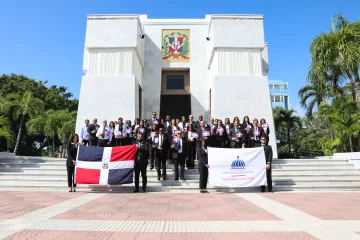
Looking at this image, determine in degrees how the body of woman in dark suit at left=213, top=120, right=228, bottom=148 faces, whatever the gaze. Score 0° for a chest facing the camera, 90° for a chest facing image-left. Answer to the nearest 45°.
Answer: approximately 0°

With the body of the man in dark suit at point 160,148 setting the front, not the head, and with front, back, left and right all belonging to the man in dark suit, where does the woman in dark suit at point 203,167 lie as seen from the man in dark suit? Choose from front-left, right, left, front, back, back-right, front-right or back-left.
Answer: front-left

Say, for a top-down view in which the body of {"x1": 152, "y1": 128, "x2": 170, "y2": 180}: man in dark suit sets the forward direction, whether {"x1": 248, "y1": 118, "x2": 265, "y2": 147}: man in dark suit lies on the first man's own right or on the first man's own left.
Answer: on the first man's own left

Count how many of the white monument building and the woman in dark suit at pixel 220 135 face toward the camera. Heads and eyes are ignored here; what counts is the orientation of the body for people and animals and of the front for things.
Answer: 2

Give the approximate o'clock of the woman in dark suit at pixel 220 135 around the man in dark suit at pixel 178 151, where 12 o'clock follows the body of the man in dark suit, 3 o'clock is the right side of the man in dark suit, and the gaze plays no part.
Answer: The woman in dark suit is roughly at 8 o'clock from the man in dark suit.

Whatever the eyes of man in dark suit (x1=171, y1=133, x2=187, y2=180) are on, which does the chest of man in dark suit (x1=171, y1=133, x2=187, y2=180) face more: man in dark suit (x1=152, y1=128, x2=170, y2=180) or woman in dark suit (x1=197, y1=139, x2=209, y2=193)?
the woman in dark suit

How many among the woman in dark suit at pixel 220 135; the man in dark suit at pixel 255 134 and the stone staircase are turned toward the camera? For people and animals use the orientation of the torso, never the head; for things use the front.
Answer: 3
